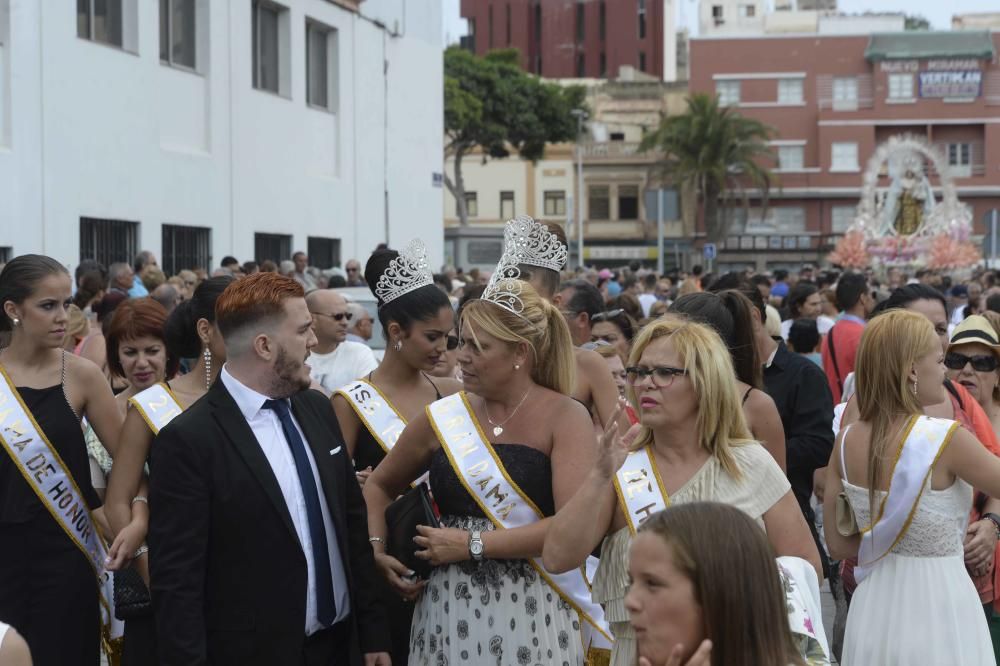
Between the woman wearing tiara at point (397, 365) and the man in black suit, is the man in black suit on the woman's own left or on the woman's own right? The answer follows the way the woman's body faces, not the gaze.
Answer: on the woman's own right

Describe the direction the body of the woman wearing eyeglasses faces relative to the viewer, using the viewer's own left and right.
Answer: facing the viewer and to the left of the viewer

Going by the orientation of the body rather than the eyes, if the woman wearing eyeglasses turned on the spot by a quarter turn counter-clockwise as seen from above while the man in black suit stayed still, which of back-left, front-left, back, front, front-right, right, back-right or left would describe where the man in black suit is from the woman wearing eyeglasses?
back-right

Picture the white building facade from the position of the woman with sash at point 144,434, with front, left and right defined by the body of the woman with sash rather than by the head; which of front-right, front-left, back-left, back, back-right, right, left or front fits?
back-left

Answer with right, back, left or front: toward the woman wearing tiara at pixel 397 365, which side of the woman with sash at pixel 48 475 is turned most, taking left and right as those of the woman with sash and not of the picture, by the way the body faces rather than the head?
left

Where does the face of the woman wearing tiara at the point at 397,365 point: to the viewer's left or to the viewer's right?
to the viewer's right

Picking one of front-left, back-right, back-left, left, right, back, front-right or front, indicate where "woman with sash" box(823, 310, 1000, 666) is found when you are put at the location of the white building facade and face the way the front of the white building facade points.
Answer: front-right

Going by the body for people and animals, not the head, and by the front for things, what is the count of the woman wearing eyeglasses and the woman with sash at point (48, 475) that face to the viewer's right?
0

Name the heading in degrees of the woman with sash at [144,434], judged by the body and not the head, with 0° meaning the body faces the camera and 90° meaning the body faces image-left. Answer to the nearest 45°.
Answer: approximately 315°

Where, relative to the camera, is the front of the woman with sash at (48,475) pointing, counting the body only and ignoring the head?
toward the camera

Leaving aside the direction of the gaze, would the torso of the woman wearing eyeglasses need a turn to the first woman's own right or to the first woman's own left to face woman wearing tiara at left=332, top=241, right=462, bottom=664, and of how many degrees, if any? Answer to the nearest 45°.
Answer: approximately 90° to the first woman's own right

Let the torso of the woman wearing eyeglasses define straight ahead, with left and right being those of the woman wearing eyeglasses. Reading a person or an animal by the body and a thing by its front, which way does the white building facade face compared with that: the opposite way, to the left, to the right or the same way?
to the left

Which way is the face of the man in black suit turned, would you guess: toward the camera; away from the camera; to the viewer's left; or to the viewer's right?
to the viewer's right

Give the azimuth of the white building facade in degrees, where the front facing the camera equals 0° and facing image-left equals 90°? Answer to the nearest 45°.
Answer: approximately 315°

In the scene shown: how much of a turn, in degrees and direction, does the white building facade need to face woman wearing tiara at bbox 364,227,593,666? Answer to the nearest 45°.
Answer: approximately 45° to its right

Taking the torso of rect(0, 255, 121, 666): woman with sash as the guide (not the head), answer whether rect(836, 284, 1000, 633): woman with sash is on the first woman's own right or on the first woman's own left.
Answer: on the first woman's own left

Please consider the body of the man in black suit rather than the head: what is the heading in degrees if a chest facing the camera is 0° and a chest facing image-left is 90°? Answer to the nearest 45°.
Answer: approximately 315°
